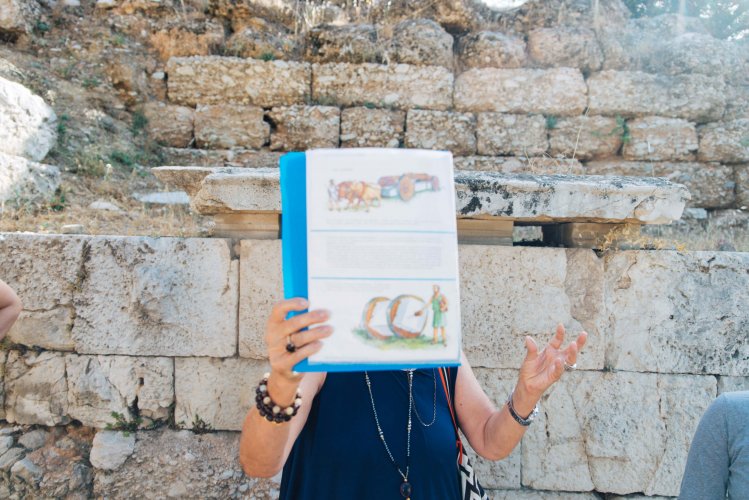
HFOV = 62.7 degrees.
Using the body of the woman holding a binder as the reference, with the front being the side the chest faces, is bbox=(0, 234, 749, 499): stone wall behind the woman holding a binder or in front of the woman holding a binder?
behind

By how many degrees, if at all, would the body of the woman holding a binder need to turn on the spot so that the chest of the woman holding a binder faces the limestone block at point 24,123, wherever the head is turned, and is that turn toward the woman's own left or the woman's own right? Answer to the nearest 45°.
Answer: approximately 135° to the woman's own right

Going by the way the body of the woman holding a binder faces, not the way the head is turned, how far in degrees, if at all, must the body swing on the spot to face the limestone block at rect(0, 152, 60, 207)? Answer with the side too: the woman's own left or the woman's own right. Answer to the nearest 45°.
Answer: approximately 135° to the woman's own right

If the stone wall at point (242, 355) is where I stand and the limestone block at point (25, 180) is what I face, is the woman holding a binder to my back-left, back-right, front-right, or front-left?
back-left

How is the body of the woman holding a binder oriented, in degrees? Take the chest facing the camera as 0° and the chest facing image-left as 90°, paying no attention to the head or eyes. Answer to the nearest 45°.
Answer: approximately 0°
